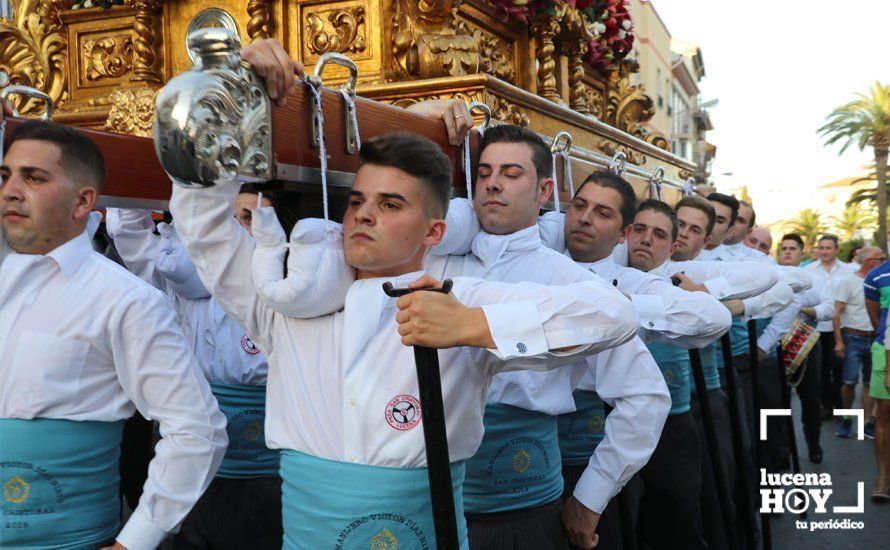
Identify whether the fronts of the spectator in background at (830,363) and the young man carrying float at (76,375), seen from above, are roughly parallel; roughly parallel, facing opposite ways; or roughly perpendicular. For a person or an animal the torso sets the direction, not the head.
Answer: roughly parallel

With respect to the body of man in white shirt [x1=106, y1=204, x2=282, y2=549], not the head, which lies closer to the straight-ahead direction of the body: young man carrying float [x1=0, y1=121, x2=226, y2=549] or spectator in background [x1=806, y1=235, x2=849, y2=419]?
the young man carrying float

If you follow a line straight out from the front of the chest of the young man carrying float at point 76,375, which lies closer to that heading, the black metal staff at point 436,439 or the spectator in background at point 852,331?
the black metal staff

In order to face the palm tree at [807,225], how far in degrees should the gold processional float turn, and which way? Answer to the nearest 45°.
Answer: approximately 180°

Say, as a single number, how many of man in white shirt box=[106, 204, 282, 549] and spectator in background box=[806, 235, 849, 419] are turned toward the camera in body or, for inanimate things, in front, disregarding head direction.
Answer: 2

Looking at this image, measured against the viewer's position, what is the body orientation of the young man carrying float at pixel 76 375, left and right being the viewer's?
facing the viewer and to the left of the viewer

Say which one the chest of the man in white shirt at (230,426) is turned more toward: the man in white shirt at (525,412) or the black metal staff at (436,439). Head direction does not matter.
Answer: the black metal staff

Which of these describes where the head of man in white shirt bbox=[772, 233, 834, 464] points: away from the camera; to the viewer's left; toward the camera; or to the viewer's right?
toward the camera

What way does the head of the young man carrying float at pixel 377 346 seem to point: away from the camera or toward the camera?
toward the camera

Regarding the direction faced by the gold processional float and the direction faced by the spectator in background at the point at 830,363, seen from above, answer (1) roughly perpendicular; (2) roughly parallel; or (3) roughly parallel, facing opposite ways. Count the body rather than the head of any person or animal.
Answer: roughly parallel

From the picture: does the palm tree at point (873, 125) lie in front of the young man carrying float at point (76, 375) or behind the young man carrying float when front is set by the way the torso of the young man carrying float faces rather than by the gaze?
behind

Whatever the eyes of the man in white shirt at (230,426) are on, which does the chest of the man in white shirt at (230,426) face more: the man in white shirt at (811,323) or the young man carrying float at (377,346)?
the young man carrying float

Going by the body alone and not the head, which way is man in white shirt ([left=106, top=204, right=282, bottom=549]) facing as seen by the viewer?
toward the camera

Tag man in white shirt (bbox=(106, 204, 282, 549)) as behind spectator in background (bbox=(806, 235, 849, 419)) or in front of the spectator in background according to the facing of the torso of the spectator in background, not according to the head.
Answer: in front

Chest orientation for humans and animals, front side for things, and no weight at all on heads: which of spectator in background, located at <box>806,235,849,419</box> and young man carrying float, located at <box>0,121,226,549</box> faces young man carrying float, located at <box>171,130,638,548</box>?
the spectator in background
